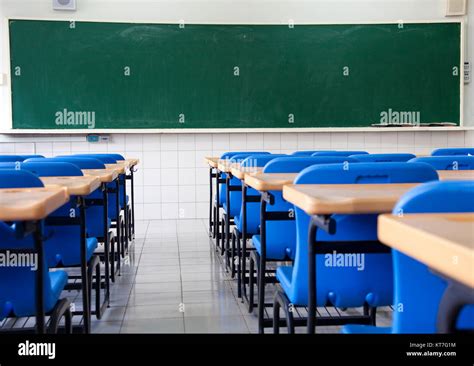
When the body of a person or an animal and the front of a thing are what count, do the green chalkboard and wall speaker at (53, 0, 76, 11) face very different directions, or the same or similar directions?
same or similar directions

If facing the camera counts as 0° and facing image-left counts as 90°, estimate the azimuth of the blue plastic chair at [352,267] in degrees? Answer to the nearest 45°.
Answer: approximately 180°

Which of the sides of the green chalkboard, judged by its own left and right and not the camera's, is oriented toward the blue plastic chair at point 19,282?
front

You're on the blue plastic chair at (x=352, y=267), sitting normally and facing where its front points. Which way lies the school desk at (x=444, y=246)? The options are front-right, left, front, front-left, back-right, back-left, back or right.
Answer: back

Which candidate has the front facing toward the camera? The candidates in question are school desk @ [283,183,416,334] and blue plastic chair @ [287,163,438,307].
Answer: the school desk

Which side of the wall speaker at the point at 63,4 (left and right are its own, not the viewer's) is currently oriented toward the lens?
front

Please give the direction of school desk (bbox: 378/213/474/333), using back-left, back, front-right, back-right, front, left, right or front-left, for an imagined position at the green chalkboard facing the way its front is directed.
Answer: front

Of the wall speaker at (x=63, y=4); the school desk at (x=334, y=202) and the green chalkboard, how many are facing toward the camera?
3

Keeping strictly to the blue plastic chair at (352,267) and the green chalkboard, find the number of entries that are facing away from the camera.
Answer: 1

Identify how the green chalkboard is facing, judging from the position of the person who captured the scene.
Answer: facing the viewer

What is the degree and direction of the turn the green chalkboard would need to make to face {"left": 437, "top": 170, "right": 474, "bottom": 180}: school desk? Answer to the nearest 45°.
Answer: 0° — it already faces it

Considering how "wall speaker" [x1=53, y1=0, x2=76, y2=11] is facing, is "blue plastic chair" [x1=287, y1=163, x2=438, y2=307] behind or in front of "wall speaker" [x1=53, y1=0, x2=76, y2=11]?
in front
